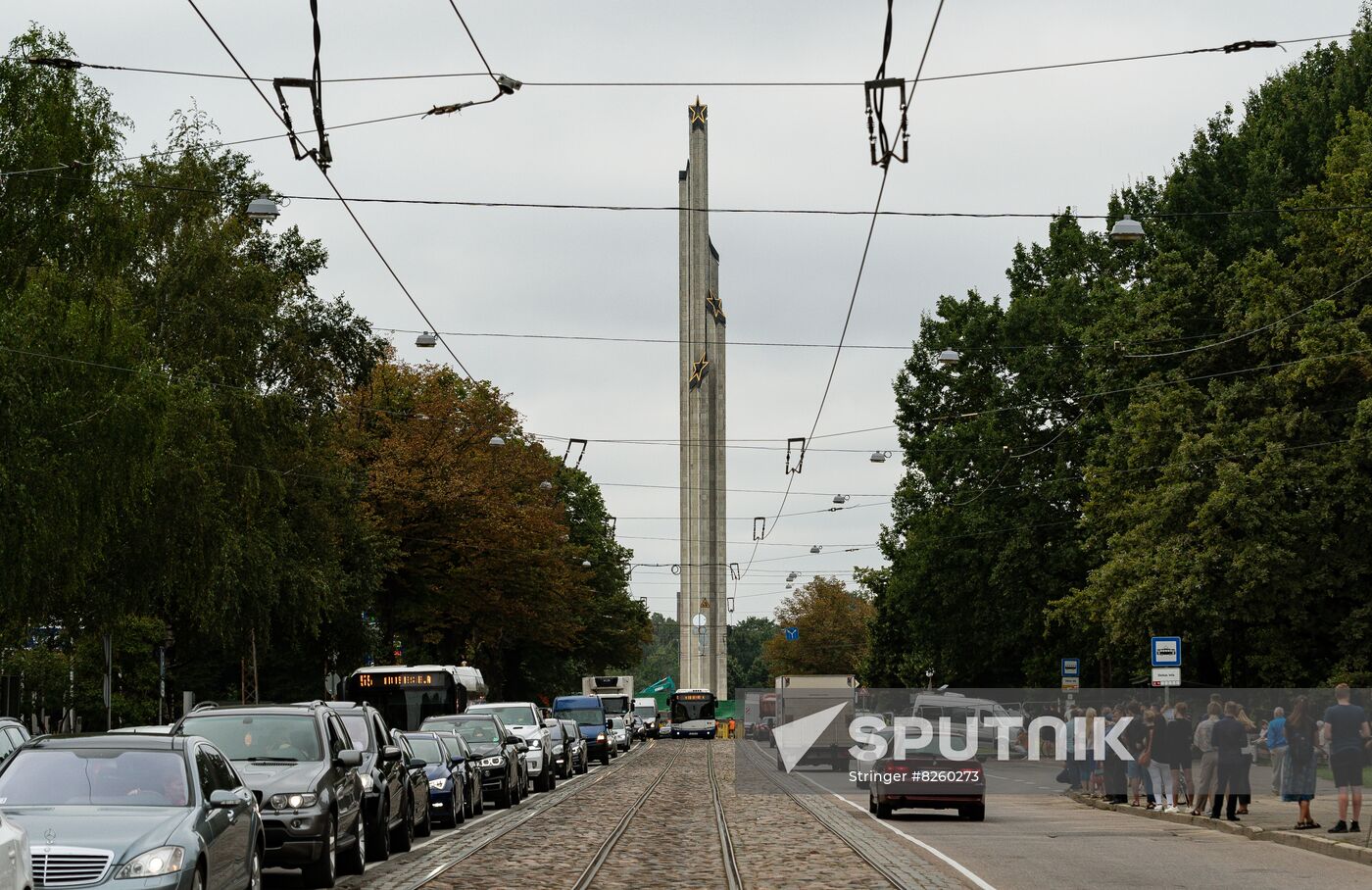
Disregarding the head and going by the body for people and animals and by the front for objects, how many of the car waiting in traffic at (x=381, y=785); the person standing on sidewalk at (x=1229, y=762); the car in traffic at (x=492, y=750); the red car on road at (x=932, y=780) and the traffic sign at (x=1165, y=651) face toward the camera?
3

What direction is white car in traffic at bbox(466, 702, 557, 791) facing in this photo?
toward the camera

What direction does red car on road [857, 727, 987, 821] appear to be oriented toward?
away from the camera

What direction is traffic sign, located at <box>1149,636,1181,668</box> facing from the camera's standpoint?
toward the camera

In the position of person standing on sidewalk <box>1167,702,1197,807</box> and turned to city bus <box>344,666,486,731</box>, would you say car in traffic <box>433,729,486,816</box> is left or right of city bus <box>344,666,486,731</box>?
left

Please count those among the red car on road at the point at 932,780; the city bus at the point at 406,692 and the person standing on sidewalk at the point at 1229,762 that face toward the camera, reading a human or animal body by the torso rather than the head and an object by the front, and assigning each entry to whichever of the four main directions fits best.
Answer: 1

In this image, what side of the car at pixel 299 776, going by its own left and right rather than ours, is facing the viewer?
front

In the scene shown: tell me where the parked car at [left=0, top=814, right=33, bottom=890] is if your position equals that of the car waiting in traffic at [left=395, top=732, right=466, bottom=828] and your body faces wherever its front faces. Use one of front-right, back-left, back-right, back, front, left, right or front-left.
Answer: front

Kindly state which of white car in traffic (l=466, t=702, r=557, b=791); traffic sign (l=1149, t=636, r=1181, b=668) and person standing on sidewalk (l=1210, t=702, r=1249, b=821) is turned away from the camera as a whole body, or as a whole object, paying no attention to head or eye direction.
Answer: the person standing on sidewalk

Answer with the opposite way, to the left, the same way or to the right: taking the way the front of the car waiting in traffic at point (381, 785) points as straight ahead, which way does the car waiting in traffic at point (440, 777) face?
the same way

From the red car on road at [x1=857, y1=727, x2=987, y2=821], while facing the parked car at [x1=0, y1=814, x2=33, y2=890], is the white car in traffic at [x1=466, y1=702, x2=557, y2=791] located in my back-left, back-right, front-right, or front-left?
back-right

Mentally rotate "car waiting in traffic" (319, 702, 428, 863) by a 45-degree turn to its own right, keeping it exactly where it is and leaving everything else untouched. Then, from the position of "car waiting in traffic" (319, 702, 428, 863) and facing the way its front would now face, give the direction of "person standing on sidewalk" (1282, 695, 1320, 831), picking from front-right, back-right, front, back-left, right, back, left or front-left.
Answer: back-left

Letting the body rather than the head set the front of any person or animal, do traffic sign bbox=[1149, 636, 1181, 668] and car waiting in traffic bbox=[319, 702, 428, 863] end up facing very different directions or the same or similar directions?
same or similar directions

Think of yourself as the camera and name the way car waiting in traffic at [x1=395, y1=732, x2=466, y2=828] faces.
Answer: facing the viewer
